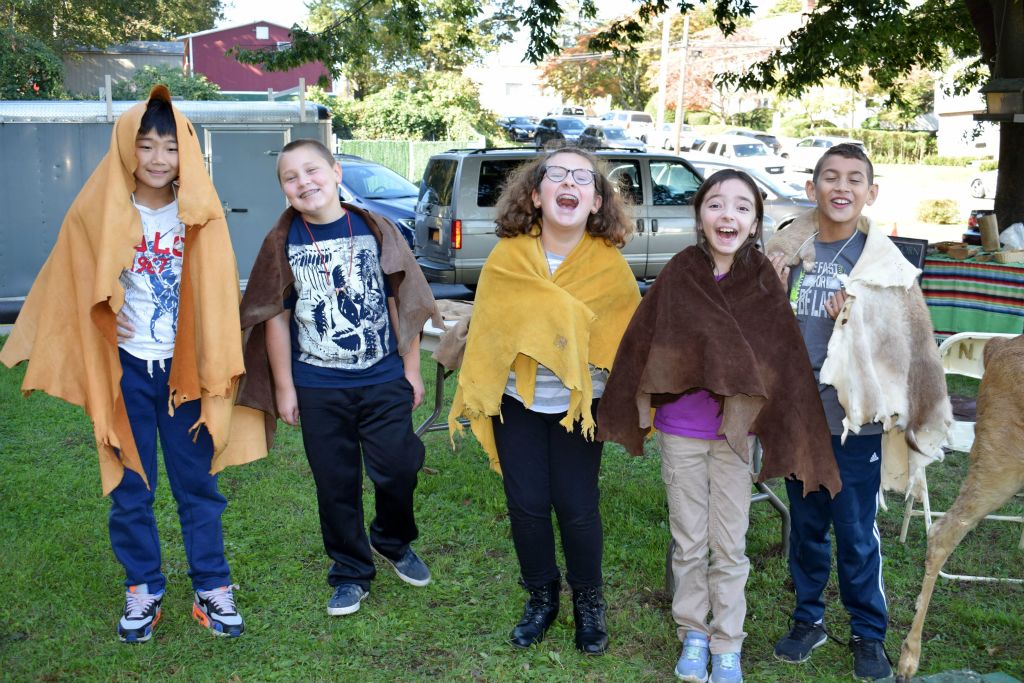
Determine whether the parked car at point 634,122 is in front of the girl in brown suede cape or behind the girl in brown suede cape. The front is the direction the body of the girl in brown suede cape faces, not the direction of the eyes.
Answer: behind

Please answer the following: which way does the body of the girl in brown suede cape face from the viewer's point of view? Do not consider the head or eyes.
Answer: toward the camera

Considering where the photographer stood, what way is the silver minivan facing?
facing away from the viewer and to the right of the viewer

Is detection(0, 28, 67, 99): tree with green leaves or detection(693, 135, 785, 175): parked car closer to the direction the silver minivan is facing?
the parked car

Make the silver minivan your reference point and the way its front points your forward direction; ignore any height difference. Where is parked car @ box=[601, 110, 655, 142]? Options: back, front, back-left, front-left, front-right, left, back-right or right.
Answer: front-left

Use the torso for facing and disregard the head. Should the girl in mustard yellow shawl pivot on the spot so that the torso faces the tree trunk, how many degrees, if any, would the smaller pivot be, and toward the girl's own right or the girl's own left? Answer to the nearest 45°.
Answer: approximately 135° to the girl's own left

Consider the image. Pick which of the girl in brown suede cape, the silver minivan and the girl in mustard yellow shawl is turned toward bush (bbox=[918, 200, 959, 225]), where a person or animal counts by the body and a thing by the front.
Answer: the silver minivan

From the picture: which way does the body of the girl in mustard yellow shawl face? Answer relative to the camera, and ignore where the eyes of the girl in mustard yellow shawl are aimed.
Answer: toward the camera

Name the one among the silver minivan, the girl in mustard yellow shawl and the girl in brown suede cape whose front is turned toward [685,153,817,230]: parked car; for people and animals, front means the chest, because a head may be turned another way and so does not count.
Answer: the silver minivan
